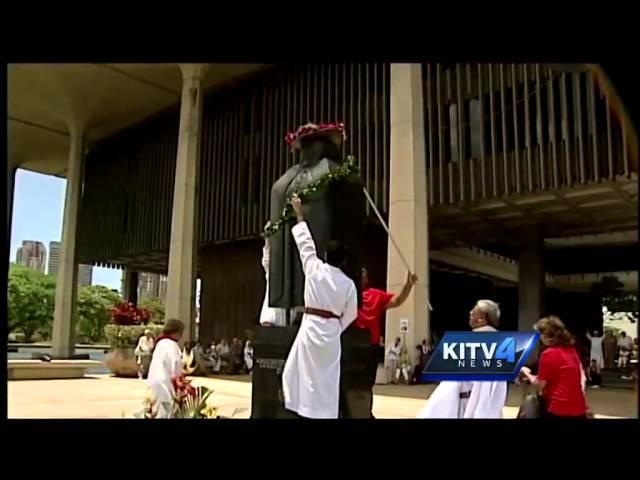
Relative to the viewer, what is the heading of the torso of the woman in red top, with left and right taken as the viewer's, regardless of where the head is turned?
facing away from the viewer and to the left of the viewer

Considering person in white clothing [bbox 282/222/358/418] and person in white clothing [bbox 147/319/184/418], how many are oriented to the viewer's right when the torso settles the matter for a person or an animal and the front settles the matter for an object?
1

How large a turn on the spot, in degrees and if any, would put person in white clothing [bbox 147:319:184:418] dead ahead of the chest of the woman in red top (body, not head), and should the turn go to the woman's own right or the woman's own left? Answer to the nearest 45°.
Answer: approximately 45° to the woman's own left

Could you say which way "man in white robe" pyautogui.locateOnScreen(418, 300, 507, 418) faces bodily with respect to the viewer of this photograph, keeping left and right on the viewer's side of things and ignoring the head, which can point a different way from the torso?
facing away from the viewer and to the left of the viewer

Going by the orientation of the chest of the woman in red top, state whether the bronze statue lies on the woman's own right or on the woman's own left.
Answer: on the woman's own left

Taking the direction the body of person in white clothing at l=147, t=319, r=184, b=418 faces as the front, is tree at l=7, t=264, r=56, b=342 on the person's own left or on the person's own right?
on the person's own left

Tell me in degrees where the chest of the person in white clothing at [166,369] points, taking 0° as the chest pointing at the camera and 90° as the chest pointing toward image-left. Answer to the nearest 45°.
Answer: approximately 270°

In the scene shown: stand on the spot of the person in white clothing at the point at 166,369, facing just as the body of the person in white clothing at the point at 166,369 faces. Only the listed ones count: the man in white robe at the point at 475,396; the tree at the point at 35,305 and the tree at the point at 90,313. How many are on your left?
2

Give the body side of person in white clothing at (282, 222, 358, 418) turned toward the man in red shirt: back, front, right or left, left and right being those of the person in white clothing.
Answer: right

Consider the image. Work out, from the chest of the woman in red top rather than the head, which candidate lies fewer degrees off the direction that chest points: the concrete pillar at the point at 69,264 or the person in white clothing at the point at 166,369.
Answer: the concrete pillar

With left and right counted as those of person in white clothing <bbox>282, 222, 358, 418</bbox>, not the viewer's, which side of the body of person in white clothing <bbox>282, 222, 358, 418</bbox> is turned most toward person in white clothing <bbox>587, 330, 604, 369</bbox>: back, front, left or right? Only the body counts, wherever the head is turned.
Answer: front

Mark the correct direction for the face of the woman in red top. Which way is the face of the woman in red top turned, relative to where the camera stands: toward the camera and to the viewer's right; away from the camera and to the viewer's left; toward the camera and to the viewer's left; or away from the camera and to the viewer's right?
away from the camera and to the viewer's left

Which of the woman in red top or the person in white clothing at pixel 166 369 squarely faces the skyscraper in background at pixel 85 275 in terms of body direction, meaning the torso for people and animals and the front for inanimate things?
the woman in red top
